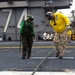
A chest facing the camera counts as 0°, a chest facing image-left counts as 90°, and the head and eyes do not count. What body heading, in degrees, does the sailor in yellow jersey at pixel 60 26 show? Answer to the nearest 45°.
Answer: approximately 45°
